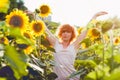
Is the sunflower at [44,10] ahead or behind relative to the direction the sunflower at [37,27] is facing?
behind

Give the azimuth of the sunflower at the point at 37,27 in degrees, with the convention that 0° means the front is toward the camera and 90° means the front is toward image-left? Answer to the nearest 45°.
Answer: approximately 0°

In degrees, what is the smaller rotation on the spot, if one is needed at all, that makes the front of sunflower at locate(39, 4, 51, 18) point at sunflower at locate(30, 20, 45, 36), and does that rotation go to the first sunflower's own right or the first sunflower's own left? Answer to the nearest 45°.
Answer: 0° — it already faces it

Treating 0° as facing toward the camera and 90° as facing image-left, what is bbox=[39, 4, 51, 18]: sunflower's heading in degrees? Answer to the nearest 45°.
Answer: approximately 0°

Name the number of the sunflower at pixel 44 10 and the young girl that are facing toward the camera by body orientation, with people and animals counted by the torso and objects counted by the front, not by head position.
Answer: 2
